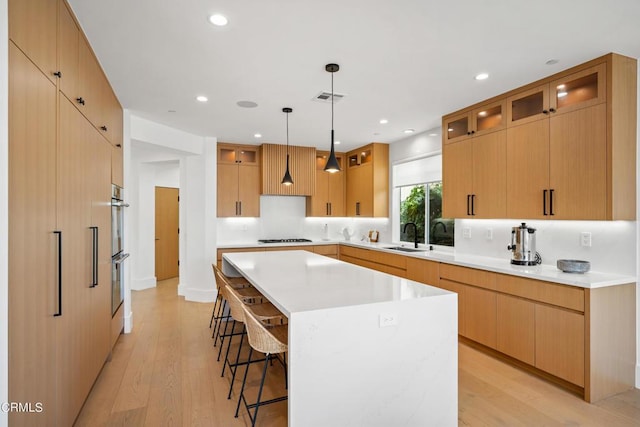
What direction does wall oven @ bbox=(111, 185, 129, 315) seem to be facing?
to the viewer's right

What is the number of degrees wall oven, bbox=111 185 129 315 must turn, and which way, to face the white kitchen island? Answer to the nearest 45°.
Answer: approximately 45° to its right

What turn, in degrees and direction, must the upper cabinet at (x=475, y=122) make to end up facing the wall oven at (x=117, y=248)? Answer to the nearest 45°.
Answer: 0° — it already faces it

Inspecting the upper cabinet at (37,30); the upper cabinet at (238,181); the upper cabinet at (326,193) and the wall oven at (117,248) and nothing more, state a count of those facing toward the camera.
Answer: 2

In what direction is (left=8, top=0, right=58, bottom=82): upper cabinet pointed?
to the viewer's right

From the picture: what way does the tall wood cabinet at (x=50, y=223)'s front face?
to the viewer's right

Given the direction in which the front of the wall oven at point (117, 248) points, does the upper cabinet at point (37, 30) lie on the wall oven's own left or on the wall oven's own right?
on the wall oven's own right

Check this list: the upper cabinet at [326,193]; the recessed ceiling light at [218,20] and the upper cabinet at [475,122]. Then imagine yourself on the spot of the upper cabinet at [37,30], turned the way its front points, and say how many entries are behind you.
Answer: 0

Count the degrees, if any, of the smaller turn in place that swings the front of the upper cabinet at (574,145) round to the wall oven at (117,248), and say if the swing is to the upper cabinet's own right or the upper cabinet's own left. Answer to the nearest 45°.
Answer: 0° — it already faces it

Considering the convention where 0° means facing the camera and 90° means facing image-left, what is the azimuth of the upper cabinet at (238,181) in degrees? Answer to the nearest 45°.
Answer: approximately 0°

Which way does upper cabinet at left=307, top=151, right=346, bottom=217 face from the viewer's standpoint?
toward the camera

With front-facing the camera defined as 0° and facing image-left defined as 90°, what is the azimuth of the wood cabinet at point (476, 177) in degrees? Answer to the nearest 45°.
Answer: approximately 45°

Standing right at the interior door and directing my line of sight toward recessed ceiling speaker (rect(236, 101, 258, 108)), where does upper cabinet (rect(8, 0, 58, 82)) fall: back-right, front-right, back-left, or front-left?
front-right
